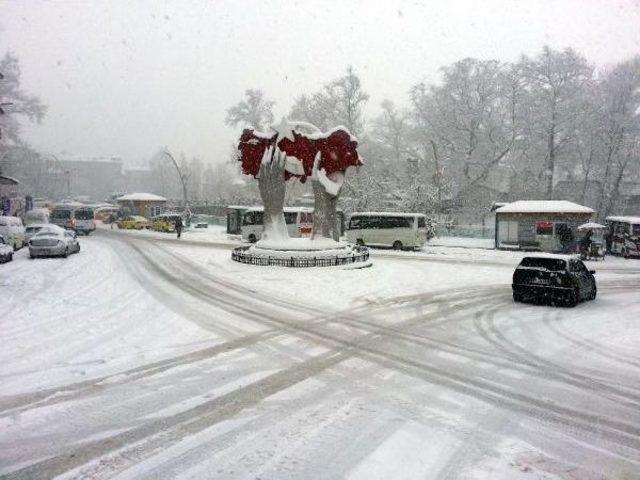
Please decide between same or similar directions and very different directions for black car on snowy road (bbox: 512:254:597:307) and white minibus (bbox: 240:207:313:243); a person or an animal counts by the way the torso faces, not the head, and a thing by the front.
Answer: very different directions

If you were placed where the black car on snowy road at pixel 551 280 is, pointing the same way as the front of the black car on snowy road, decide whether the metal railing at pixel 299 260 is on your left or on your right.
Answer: on your left

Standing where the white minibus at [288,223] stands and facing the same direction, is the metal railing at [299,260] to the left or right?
on its left

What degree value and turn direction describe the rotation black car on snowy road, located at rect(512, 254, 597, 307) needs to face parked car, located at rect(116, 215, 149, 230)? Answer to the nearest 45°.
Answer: approximately 90° to its left

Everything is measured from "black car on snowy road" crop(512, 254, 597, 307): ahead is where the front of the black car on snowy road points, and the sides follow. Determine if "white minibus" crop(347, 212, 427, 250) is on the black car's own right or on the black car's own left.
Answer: on the black car's own left

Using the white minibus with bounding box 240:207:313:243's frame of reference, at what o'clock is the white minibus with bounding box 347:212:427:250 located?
the white minibus with bounding box 347:212:427:250 is roughly at 7 o'clock from the white minibus with bounding box 240:207:313:243.

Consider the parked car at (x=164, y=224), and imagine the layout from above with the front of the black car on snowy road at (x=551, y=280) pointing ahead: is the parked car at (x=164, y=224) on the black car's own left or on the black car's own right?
on the black car's own left

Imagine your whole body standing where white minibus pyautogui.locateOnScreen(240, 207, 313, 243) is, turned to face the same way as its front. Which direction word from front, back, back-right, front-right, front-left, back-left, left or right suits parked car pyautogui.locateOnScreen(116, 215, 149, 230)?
front-right

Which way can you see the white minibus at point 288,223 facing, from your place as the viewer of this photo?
facing to the left of the viewer

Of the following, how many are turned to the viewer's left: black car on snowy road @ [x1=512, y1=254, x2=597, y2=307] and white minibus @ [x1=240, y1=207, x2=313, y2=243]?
1

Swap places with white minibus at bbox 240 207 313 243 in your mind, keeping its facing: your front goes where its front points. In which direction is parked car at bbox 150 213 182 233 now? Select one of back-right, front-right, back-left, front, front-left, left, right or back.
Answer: front-right

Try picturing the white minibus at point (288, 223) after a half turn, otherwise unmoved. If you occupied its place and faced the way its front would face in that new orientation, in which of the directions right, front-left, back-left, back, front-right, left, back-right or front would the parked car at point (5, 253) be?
back-right

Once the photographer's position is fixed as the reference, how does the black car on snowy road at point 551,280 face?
facing away from the viewer and to the right of the viewer

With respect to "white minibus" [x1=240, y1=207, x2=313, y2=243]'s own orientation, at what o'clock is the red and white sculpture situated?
The red and white sculpture is roughly at 9 o'clock from the white minibus.

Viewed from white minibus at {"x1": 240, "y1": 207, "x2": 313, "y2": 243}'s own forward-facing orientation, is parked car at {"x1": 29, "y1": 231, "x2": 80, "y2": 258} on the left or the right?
on its left

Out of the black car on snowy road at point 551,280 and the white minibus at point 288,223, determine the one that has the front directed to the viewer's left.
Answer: the white minibus

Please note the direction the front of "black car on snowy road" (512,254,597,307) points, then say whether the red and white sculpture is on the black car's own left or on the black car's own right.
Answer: on the black car's own left
